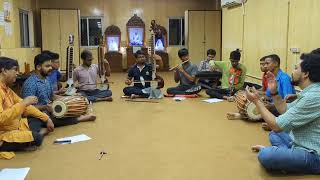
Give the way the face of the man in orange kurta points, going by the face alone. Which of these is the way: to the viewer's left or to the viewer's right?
to the viewer's right

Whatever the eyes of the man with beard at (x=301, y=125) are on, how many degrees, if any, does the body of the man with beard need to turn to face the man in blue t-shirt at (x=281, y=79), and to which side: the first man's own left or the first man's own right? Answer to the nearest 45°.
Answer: approximately 90° to the first man's own right

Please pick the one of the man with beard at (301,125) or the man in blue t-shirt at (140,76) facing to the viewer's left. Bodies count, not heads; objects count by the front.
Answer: the man with beard

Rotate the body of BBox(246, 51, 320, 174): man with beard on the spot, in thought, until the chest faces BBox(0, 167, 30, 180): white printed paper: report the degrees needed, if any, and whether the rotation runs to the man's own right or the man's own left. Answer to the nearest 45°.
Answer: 0° — they already face it

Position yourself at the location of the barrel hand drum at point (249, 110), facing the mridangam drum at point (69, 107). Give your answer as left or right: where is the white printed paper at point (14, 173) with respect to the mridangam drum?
left

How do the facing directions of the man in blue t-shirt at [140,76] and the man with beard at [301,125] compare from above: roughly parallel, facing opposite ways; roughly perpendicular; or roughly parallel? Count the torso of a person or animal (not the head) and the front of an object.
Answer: roughly perpendicular

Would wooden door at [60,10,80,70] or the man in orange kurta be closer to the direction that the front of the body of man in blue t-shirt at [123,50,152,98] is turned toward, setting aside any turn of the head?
the man in orange kurta

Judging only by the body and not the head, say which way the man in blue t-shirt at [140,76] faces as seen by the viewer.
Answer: toward the camera

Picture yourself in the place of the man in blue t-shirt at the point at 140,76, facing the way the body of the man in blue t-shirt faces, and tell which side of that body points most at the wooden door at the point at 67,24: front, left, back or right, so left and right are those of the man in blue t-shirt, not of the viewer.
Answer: back

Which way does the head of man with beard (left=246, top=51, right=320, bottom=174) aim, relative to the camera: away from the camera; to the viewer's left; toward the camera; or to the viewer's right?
to the viewer's left

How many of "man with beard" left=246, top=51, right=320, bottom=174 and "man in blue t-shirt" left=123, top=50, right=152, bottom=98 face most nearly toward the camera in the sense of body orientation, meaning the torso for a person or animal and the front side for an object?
1

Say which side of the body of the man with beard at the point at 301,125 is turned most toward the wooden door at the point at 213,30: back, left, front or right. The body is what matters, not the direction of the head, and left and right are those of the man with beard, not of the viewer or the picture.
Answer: right

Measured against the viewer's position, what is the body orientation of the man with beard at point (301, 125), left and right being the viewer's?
facing to the left of the viewer

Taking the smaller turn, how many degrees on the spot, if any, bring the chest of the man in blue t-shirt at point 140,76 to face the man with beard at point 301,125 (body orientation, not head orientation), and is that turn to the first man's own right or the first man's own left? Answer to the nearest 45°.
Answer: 0° — they already face them

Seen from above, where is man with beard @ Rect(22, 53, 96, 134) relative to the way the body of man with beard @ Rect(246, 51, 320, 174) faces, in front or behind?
in front
